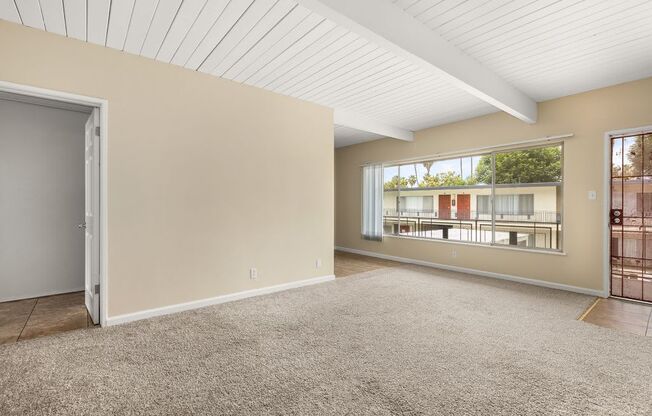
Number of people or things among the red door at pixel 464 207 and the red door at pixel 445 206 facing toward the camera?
2

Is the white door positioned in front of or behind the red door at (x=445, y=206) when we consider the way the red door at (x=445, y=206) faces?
in front

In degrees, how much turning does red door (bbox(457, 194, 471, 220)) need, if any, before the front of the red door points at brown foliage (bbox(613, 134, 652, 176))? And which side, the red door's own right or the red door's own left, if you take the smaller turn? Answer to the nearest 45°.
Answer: approximately 45° to the red door's own left

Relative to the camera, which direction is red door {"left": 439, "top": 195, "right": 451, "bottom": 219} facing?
toward the camera

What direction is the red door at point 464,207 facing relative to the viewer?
toward the camera

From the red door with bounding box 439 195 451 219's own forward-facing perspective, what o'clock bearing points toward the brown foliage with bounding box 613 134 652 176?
The brown foliage is roughly at 10 o'clock from the red door.

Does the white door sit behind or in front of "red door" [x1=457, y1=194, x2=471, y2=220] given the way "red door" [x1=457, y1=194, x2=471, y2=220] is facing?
in front
